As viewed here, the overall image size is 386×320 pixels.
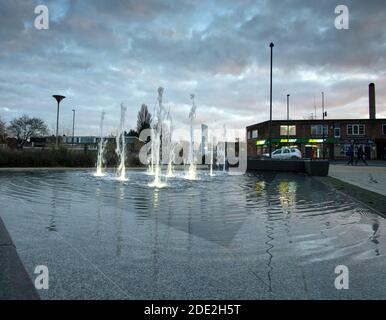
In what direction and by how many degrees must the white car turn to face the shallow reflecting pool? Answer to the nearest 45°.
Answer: approximately 90° to its left

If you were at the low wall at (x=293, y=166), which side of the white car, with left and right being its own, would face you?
left

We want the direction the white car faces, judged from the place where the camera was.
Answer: facing to the left of the viewer
